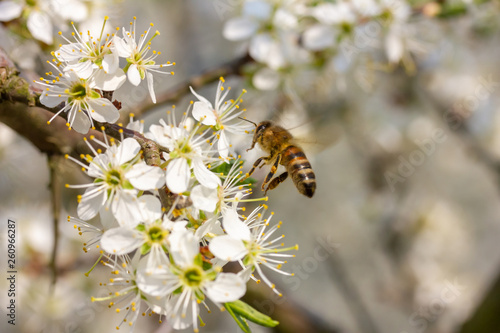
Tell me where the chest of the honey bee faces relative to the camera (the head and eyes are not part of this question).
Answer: to the viewer's left
